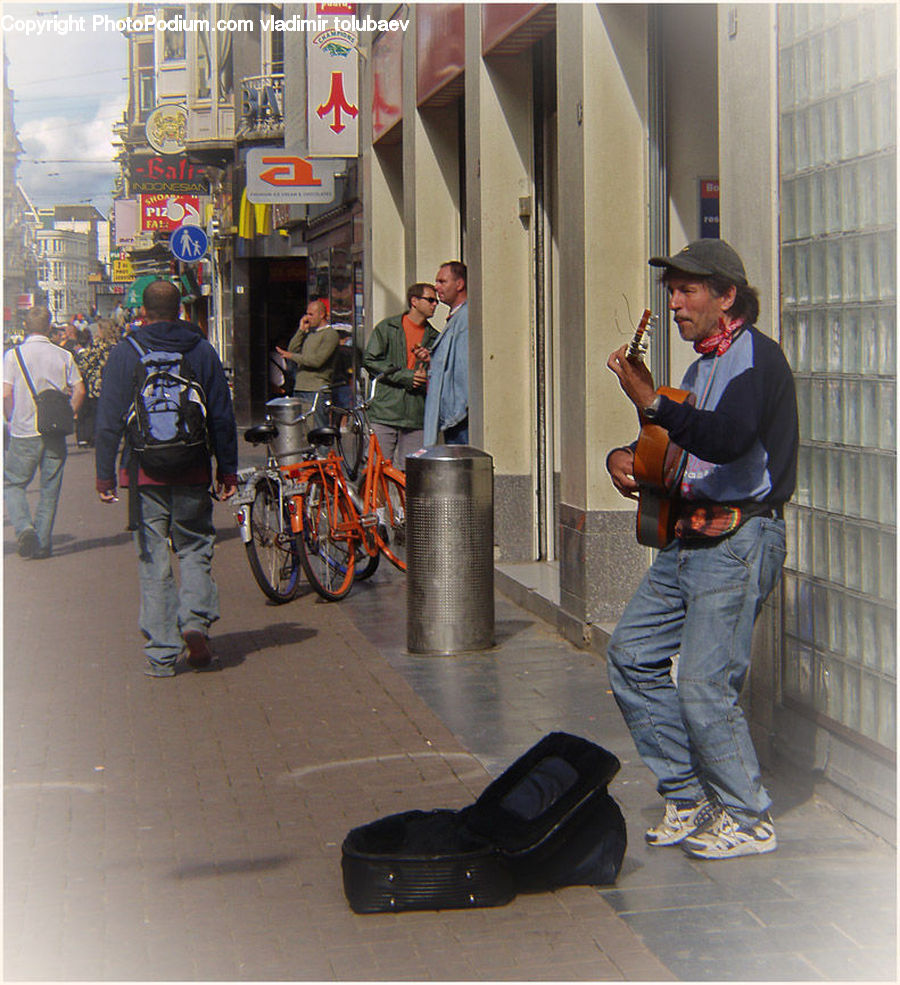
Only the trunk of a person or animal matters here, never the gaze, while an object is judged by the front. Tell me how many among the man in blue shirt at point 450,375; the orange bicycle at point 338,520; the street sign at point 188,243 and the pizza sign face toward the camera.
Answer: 2

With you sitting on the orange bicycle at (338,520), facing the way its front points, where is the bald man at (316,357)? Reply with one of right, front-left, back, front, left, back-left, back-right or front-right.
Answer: front-left

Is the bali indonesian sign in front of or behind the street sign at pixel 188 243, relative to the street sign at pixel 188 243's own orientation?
behind

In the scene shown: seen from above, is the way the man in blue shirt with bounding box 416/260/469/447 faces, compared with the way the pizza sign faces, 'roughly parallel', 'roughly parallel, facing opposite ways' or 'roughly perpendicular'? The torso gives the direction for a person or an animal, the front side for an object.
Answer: roughly perpendicular

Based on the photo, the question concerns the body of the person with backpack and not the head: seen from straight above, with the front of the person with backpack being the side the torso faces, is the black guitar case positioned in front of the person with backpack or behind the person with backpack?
behind

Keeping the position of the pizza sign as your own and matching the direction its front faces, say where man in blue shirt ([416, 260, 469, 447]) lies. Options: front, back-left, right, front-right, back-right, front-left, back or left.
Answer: front

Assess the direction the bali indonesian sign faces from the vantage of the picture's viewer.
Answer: facing the viewer

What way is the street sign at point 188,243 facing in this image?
toward the camera

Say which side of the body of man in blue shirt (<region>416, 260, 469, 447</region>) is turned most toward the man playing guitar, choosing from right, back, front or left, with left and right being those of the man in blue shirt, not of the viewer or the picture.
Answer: left

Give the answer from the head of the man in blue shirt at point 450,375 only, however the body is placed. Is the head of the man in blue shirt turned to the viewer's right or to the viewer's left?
to the viewer's left

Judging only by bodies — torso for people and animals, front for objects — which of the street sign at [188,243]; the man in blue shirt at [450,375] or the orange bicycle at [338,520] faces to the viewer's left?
the man in blue shirt

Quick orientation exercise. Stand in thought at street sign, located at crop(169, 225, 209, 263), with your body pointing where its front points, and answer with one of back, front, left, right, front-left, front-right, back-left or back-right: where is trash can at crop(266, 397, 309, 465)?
front

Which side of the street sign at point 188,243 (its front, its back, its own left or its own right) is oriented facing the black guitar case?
front

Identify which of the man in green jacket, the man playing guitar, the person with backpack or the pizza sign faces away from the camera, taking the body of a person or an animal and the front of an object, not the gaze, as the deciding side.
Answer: the person with backpack

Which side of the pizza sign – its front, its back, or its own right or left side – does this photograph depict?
front
